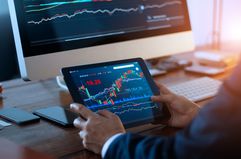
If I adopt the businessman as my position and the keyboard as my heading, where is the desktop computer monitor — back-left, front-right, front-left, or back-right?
front-left

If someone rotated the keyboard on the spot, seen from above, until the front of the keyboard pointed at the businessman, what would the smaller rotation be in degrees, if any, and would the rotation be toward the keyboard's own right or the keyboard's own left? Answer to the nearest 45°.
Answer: approximately 45° to the keyboard's own right

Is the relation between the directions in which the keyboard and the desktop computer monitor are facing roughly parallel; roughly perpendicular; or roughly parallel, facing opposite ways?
roughly parallel

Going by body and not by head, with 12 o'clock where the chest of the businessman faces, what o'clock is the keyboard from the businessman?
The keyboard is roughly at 2 o'clock from the businessman.

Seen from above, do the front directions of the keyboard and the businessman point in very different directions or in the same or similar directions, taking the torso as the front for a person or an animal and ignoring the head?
very different directions

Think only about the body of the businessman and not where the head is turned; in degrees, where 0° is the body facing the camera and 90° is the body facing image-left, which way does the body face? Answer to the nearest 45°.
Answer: approximately 135°

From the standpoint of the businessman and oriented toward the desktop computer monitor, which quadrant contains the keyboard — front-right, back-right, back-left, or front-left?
front-right

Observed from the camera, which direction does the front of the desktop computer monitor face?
facing the viewer and to the right of the viewer

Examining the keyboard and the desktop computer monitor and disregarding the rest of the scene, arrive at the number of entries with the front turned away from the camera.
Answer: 0

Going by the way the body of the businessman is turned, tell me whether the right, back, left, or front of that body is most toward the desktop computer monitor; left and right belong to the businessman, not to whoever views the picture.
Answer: front
